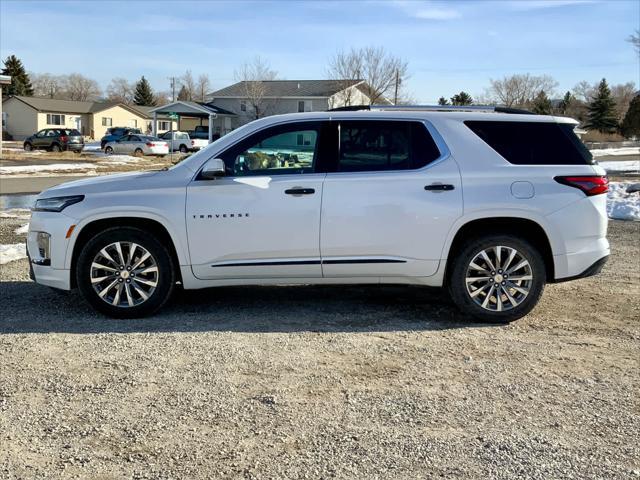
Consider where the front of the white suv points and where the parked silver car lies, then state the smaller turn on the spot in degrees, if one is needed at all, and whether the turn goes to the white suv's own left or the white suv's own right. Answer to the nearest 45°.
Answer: approximately 90° to the white suv's own right

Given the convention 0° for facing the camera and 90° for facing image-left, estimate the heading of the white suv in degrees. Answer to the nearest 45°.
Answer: approximately 90°
